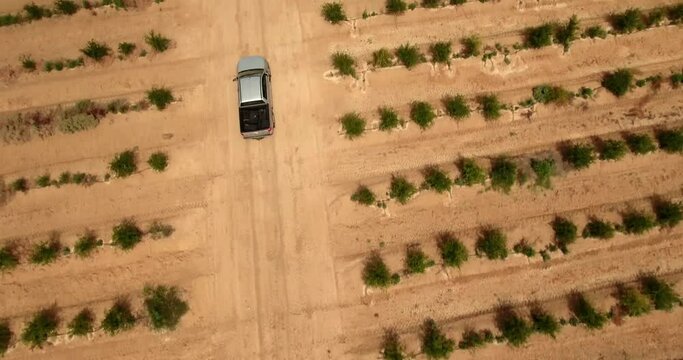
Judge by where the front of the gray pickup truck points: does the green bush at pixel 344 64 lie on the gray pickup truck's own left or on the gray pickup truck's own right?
on the gray pickup truck's own right

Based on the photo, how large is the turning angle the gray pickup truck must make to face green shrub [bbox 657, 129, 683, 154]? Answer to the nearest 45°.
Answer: approximately 90° to its right

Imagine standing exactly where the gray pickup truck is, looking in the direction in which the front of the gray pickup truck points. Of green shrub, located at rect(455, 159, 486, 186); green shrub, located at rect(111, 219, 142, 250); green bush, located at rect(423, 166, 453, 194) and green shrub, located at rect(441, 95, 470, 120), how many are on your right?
3

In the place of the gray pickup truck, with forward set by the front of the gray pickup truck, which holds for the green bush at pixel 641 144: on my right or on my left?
on my right

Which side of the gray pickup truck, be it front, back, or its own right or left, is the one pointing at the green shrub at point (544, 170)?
right

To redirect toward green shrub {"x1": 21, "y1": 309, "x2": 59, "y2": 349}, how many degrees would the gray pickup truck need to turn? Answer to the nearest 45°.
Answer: approximately 90° to its left

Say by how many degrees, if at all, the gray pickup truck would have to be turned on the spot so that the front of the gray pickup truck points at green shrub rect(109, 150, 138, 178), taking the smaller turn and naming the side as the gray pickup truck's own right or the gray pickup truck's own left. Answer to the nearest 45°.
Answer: approximately 90° to the gray pickup truck's own left

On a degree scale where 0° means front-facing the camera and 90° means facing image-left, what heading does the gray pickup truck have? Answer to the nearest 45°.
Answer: approximately 180°

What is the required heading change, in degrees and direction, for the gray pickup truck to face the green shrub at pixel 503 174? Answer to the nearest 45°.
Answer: approximately 90° to its right

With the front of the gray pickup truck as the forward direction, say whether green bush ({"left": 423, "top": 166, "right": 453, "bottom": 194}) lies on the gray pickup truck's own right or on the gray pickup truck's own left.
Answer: on the gray pickup truck's own right

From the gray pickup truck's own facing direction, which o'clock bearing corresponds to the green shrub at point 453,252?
The green shrub is roughly at 3 o'clock from the gray pickup truck.

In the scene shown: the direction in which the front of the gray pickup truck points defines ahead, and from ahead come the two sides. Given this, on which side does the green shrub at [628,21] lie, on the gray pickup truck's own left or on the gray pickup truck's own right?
on the gray pickup truck's own right

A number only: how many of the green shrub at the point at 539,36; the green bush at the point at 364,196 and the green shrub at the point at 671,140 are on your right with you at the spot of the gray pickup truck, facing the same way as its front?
3

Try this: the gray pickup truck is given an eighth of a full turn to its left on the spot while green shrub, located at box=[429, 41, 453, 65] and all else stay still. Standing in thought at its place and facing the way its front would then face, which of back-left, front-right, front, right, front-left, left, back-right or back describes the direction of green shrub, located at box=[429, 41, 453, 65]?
back-right
